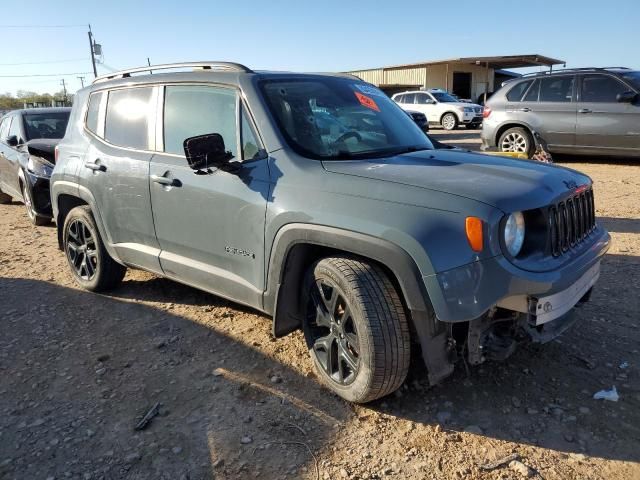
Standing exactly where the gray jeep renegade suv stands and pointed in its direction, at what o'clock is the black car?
The black car is roughly at 6 o'clock from the gray jeep renegade suv.

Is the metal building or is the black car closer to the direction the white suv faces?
the black car

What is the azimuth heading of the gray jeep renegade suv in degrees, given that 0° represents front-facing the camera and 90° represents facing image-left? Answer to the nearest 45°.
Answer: approximately 315°

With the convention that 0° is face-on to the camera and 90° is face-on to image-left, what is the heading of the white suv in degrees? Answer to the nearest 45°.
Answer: approximately 315°

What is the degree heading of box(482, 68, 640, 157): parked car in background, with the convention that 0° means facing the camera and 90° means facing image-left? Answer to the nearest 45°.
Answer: approximately 270°

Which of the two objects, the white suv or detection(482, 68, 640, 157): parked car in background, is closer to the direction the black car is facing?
the parked car in background

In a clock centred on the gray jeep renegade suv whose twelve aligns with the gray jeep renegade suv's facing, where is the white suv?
The white suv is roughly at 8 o'clock from the gray jeep renegade suv.

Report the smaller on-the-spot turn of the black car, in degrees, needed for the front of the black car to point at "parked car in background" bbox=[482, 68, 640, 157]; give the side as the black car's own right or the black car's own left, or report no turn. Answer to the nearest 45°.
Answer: approximately 45° to the black car's own left

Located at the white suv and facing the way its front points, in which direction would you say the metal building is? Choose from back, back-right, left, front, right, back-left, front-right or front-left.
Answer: back-left
